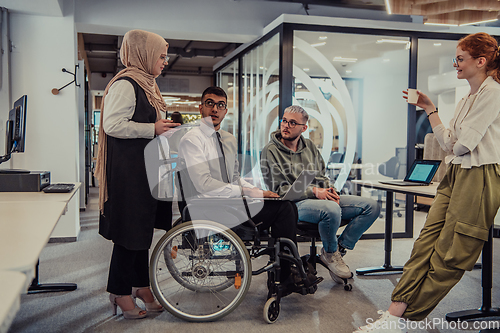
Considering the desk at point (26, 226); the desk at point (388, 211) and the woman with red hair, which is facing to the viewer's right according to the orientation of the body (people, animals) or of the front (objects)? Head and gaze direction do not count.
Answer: the desk at point (26, 226)

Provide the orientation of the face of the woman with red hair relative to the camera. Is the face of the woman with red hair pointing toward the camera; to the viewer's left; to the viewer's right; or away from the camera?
to the viewer's left

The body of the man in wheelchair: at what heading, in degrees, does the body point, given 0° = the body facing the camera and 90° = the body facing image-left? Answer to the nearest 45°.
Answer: approximately 315°

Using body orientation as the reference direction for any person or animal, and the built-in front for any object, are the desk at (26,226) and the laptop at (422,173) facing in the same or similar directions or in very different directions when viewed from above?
very different directions

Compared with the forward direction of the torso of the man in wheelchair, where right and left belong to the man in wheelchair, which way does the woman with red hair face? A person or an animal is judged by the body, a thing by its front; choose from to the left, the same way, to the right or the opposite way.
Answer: the opposite way

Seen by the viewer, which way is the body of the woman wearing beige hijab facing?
to the viewer's right

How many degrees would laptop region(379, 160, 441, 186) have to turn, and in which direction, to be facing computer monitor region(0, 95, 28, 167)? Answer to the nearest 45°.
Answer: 0° — it already faces it

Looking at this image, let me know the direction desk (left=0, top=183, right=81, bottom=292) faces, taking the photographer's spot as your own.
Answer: facing to the right of the viewer

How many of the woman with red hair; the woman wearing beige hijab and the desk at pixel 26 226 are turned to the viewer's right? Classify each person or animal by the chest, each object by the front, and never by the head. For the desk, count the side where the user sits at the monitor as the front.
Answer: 2

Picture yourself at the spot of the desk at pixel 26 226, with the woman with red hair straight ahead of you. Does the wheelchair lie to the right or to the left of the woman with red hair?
left

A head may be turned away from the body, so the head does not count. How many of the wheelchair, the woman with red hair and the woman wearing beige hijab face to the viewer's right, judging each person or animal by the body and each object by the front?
2
